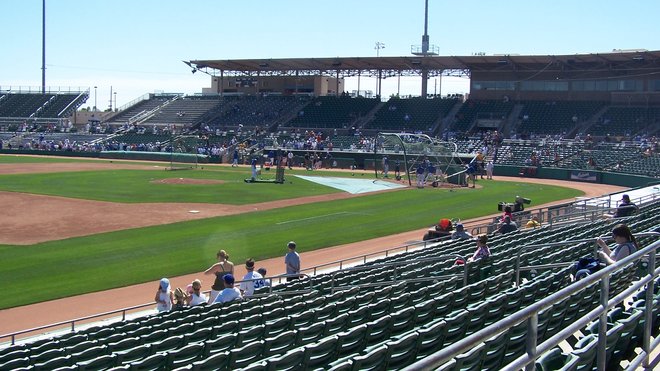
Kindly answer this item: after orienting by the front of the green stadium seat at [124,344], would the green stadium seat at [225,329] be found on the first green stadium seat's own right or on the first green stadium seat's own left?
on the first green stadium seat's own right

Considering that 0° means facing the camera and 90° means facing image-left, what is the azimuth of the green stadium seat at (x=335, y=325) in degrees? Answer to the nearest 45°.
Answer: approximately 135°

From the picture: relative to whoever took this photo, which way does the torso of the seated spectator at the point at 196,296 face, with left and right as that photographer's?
facing away from the viewer and to the left of the viewer

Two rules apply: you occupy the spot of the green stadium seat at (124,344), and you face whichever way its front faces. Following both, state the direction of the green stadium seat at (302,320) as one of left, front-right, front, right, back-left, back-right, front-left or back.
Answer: back-right

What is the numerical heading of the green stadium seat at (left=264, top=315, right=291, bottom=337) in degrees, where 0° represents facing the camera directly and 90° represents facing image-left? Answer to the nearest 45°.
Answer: approximately 135°

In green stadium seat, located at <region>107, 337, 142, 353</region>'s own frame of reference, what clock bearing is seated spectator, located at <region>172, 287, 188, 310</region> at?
The seated spectator is roughly at 2 o'clock from the green stadium seat.

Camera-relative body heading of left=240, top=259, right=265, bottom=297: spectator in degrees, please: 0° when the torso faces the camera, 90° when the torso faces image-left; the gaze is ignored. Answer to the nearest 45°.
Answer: approximately 135°

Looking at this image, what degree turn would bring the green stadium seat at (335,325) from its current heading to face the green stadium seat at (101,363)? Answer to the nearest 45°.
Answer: approximately 45° to its left
